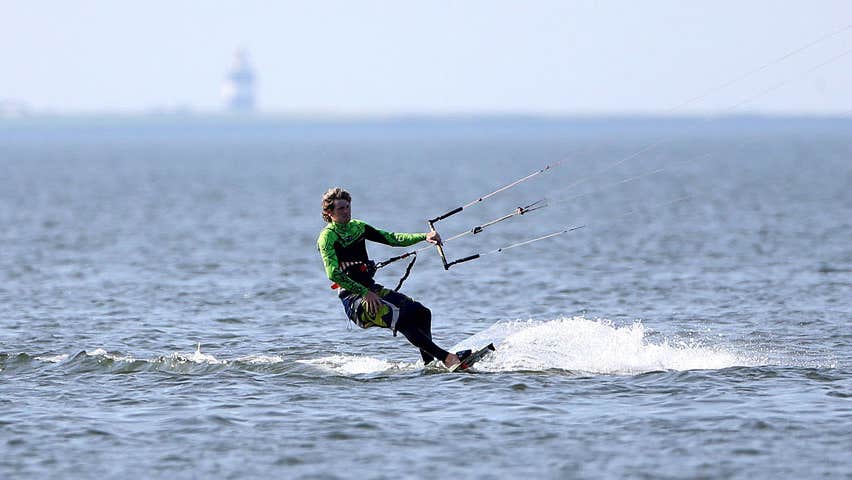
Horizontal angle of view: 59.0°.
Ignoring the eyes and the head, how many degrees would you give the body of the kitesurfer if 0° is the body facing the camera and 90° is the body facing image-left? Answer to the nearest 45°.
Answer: approximately 315°
